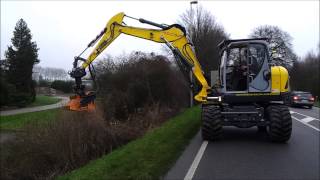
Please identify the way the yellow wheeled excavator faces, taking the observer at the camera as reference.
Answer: facing to the left of the viewer

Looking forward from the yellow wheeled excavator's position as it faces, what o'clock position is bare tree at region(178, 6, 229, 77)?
The bare tree is roughly at 3 o'clock from the yellow wheeled excavator.
